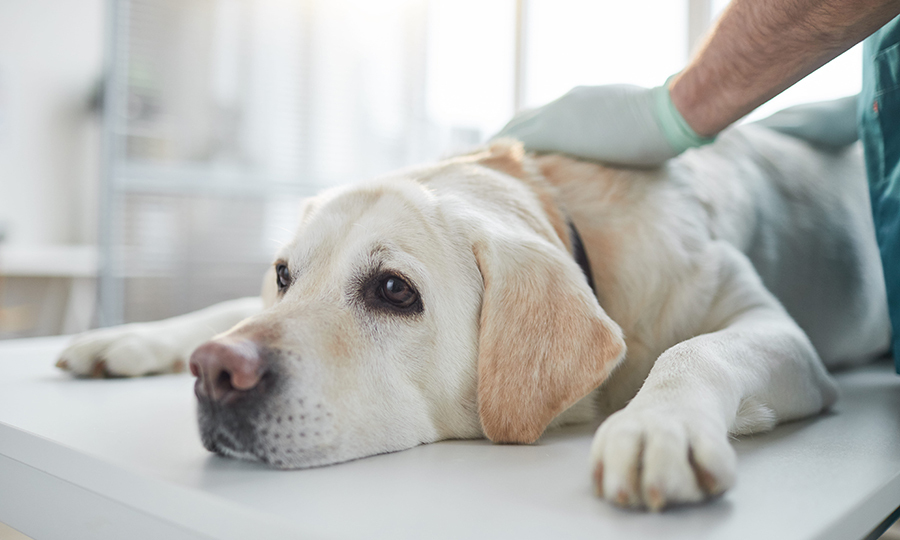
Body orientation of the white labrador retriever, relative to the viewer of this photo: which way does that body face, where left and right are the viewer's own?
facing the viewer and to the left of the viewer
